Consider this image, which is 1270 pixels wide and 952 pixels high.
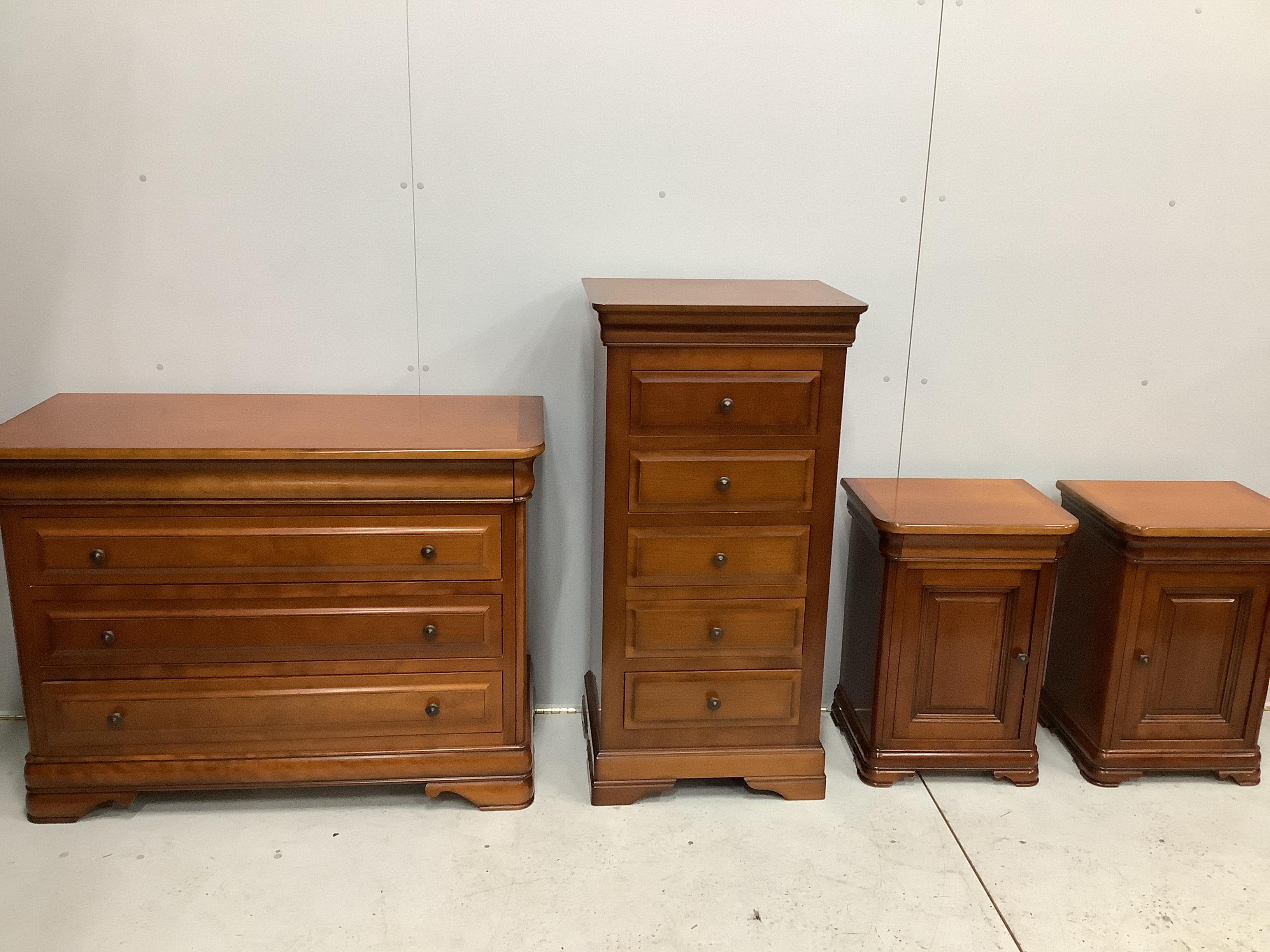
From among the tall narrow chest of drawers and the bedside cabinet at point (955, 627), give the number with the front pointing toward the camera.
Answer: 2

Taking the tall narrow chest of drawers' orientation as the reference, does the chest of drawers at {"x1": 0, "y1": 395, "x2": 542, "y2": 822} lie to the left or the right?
on its right

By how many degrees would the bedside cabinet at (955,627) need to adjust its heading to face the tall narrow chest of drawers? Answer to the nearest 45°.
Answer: approximately 45° to its right

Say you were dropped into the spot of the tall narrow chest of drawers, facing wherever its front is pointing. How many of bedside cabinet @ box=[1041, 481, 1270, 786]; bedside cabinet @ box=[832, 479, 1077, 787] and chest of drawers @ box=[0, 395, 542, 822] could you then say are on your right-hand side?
1

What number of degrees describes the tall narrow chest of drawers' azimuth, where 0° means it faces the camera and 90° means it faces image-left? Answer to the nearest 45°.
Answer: approximately 0°

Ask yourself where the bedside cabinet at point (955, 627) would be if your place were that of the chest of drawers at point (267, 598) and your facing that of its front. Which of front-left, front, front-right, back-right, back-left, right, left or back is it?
left

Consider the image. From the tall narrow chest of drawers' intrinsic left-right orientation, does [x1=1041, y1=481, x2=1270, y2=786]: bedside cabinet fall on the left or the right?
on its left

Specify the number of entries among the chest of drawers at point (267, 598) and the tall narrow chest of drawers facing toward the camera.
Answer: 2

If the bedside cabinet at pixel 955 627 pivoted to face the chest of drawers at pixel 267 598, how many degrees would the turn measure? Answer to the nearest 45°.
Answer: approximately 45° to its right

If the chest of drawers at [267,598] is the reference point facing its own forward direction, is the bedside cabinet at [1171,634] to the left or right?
on its left

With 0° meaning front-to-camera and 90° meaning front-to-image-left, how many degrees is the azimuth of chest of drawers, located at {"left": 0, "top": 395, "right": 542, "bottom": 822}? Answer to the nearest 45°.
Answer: approximately 0°

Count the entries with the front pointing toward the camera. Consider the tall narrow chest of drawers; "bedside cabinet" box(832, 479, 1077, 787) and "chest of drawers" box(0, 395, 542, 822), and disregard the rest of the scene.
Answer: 3
